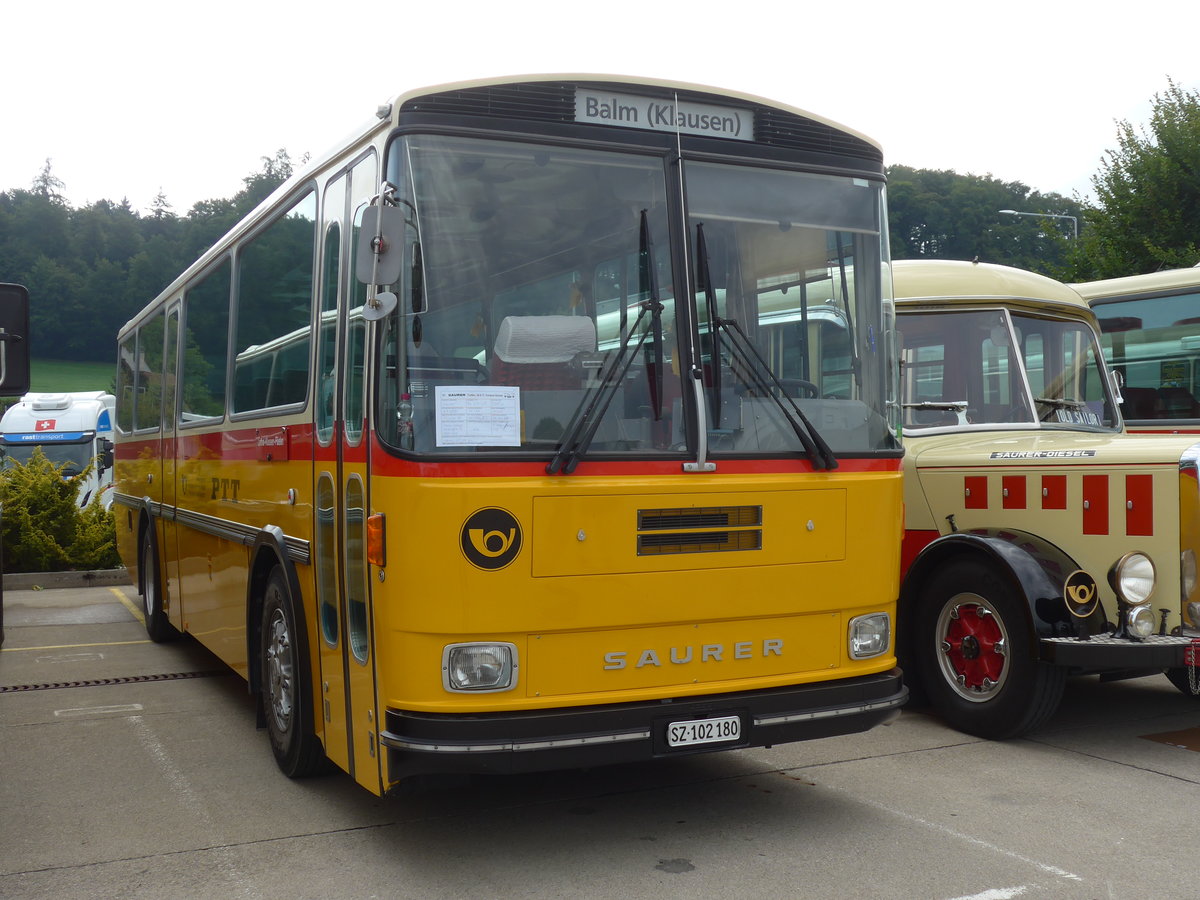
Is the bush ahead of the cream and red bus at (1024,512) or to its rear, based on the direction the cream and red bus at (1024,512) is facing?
to the rear

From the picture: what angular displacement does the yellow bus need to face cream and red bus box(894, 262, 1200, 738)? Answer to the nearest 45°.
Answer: approximately 90° to its left

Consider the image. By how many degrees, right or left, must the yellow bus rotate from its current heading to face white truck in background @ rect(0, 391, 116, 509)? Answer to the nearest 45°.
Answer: approximately 180°

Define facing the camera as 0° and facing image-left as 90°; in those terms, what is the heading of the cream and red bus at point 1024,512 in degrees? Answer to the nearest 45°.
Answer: approximately 315°

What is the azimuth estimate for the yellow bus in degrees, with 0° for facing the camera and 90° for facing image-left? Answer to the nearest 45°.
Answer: approximately 315°

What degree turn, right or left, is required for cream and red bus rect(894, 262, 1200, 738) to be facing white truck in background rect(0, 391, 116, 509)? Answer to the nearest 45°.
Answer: approximately 180°

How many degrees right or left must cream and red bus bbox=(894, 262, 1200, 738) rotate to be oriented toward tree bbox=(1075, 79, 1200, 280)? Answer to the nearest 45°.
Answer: approximately 135° to its left

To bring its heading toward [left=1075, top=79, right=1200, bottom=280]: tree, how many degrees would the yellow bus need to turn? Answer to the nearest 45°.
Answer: approximately 90° to its left
